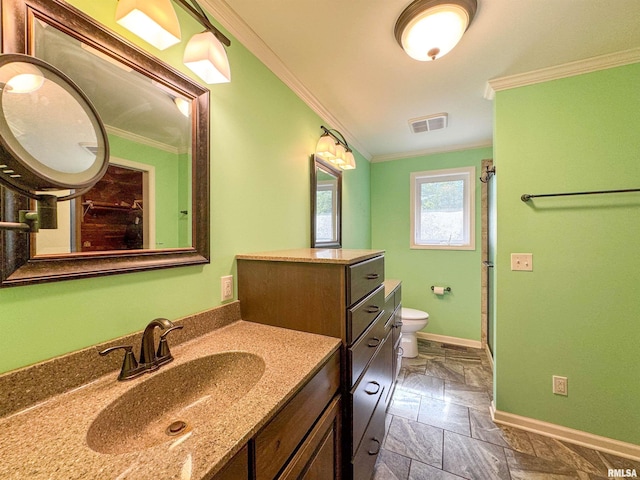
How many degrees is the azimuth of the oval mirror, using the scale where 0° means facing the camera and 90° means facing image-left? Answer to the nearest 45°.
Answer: approximately 315°

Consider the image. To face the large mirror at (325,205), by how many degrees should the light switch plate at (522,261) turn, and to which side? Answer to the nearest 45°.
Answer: approximately 90° to its right

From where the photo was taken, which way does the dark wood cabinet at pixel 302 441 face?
to the viewer's right

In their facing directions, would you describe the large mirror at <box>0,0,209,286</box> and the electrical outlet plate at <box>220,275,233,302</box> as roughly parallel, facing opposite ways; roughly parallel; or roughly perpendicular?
roughly parallel

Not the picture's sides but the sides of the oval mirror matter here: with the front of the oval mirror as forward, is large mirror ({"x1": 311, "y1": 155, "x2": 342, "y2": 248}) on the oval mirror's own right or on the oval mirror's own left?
on the oval mirror's own left

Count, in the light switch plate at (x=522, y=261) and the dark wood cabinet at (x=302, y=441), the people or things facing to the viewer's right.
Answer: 1

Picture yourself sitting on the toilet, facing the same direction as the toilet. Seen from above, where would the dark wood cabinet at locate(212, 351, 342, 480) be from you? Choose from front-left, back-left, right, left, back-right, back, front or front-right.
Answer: right

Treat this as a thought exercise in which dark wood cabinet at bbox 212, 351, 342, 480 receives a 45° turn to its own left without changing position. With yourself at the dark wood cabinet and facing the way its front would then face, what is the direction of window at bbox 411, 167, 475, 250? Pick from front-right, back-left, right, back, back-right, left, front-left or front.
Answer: front

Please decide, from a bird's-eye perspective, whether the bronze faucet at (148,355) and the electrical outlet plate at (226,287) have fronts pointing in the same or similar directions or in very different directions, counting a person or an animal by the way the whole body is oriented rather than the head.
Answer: same or similar directions

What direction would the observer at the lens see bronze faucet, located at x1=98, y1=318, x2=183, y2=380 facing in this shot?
facing the viewer and to the right of the viewer

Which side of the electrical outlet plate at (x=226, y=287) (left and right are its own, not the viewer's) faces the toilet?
left
